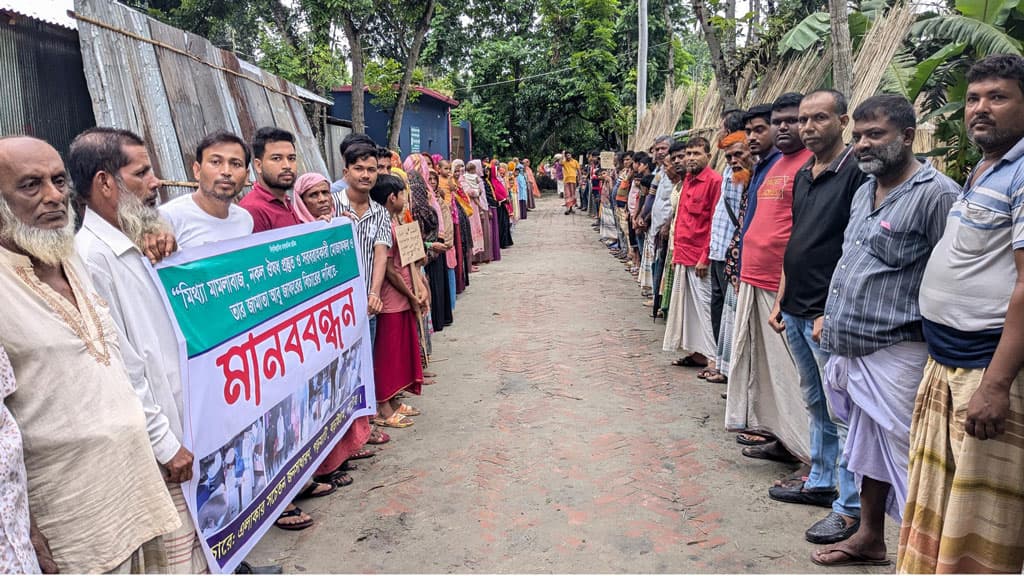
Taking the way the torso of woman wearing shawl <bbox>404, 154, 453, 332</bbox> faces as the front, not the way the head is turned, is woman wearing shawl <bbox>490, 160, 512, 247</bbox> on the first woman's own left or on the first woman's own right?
on the first woman's own left

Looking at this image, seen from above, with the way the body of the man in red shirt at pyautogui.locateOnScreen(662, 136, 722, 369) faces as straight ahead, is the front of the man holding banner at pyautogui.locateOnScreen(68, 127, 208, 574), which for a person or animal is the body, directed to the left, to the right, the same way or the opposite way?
the opposite way

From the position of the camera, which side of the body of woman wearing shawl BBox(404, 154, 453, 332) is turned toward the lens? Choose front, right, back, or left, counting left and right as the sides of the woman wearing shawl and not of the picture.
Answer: right

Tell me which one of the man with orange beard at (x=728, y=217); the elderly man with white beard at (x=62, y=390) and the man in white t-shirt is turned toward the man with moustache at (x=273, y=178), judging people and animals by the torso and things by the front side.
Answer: the man with orange beard at (x=728, y=217)

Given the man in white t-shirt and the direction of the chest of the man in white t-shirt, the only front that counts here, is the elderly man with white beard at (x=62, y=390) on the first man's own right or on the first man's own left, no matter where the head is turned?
on the first man's own right

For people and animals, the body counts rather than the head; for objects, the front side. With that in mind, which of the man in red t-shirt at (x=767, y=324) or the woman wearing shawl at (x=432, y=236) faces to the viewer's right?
the woman wearing shawl

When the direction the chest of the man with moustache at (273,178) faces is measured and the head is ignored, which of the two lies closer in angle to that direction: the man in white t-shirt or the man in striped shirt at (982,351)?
the man in striped shirt

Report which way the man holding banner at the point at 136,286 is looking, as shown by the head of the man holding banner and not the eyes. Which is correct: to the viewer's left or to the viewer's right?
to the viewer's right

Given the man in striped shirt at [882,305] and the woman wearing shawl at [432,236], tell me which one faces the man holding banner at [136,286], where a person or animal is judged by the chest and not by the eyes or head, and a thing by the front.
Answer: the man in striped shirt

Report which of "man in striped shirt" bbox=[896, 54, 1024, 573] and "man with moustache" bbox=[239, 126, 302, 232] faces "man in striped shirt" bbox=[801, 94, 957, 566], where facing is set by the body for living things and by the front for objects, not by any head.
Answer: the man with moustache

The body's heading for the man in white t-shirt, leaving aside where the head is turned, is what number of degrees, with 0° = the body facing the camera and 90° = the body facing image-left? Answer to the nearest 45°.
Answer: approximately 315°
